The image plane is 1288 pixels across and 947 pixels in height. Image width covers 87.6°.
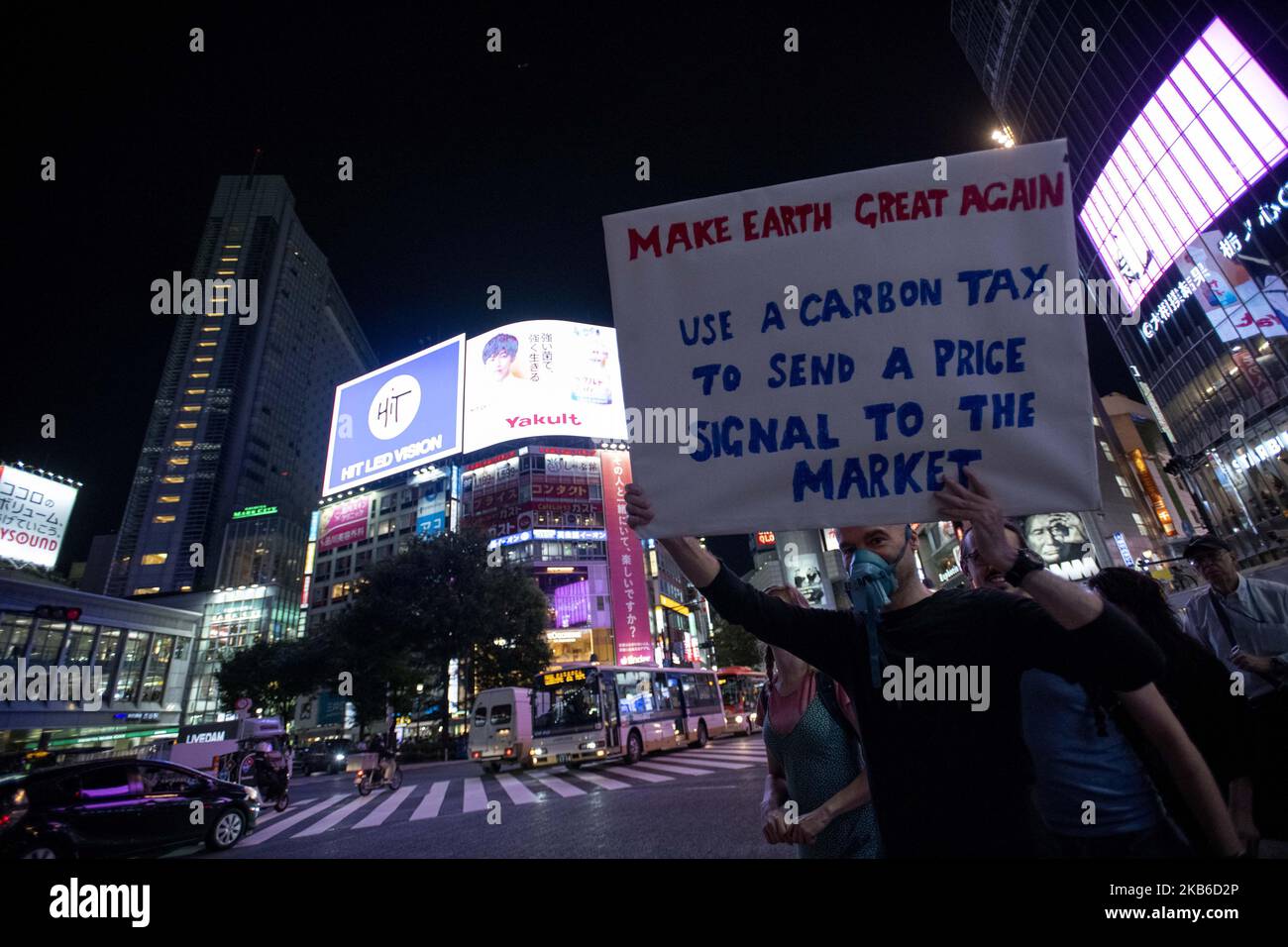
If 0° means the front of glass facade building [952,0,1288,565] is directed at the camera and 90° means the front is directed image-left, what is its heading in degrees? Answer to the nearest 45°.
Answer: approximately 45°

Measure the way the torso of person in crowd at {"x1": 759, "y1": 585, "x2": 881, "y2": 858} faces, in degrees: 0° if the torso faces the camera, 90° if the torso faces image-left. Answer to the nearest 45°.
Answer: approximately 45°

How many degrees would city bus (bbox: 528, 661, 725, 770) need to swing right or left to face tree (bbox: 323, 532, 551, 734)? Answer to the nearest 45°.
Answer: approximately 90° to its right

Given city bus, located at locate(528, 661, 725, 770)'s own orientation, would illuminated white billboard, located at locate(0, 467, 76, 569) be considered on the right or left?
on its right

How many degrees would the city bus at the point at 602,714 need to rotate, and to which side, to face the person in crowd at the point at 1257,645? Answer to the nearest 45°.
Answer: approximately 45° to its left

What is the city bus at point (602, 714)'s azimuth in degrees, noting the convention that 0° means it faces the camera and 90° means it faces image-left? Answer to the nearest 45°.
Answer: approximately 45°

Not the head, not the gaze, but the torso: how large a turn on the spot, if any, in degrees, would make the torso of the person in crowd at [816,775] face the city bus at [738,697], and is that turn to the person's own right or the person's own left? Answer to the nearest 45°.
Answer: approximately 135° to the person's own right
